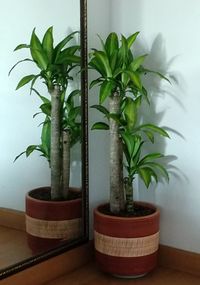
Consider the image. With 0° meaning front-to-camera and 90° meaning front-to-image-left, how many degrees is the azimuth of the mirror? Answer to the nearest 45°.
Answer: approximately 315°
